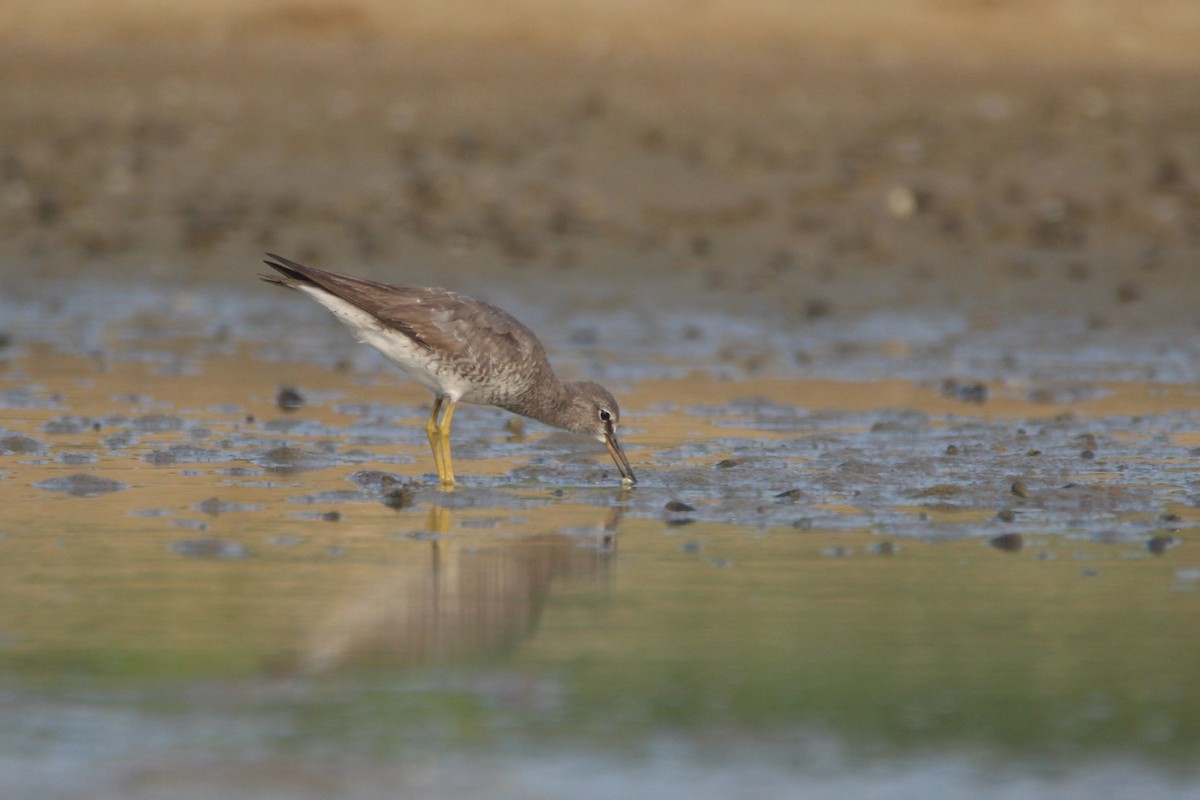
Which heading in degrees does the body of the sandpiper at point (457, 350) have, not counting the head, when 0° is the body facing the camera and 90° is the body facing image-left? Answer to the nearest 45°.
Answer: approximately 270°

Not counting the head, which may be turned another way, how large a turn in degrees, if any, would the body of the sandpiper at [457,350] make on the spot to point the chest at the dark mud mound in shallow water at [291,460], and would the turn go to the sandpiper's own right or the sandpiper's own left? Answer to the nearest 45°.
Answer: approximately 180°

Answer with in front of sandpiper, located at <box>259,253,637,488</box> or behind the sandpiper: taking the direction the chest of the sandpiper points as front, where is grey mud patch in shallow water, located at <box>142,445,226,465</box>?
behind

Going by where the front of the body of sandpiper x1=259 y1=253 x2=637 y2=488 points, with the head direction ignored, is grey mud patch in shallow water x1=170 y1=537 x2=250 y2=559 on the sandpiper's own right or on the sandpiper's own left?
on the sandpiper's own right

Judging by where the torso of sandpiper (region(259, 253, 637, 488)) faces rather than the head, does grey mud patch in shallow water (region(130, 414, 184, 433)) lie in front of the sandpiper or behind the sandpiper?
behind
